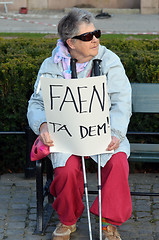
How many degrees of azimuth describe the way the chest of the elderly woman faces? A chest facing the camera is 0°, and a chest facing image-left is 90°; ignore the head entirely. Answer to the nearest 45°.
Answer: approximately 0°
